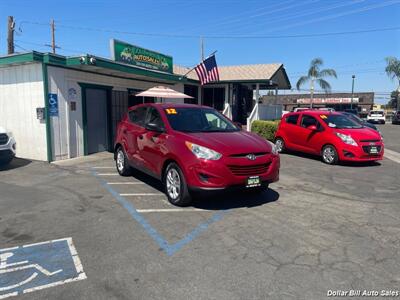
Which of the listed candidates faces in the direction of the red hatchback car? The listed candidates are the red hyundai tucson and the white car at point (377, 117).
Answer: the white car

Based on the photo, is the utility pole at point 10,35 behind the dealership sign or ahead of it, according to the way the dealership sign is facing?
behind

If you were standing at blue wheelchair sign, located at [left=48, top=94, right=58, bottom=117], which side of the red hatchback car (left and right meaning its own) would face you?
right

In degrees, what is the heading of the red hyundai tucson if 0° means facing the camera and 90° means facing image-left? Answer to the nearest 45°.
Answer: approximately 315°

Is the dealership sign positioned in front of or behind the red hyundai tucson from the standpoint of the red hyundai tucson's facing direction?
behind

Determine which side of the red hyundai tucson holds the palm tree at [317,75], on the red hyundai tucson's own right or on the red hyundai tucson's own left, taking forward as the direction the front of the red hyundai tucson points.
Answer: on the red hyundai tucson's own left
